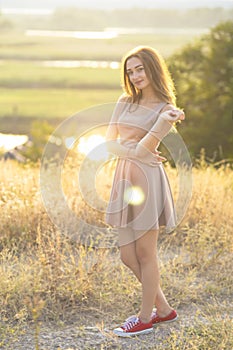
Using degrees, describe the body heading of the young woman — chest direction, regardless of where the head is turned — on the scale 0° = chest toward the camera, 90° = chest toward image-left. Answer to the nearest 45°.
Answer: approximately 45°

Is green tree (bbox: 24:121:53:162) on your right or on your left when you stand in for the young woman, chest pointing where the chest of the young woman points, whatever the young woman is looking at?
on your right

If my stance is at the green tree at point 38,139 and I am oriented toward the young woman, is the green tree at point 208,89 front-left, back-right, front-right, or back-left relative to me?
front-left

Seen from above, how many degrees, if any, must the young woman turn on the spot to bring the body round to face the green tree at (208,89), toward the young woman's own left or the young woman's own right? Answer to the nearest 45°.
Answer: approximately 135° to the young woman's own right
